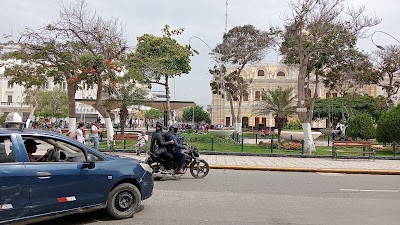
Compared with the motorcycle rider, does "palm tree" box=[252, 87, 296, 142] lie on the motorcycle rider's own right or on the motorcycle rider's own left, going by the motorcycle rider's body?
on the motorcycle rider's own left

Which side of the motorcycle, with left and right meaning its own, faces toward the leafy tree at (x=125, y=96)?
left

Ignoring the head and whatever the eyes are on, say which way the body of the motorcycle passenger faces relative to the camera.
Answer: to the viewer's right

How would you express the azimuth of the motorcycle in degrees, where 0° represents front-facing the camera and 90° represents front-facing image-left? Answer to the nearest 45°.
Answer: approximately 270°

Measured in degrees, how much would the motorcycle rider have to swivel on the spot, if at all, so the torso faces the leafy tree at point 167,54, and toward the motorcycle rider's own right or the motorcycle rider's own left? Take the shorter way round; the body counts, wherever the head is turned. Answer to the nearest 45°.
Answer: approximately 90° to the motorcycle rider's own left

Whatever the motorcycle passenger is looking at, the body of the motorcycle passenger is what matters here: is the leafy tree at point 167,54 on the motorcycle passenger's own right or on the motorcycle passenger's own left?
on the motorcycle passenger's own left

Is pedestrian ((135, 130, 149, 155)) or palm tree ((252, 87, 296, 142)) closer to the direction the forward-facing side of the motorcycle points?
the palm tree

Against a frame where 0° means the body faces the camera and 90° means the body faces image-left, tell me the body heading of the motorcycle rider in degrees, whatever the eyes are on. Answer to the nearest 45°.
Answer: approximately 270°

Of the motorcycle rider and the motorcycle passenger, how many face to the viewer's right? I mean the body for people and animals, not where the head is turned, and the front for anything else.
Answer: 2
